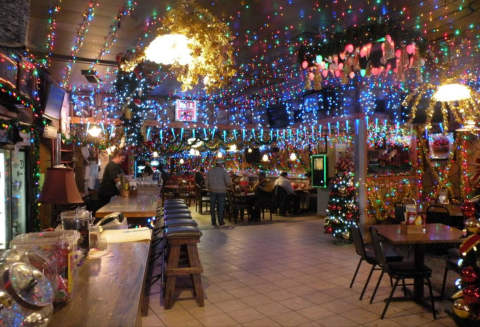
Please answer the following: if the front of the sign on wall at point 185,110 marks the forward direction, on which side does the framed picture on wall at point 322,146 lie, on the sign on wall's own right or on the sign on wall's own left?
on the sign on wall's own left

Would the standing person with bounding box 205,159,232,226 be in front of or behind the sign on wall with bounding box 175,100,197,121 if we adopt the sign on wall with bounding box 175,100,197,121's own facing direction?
in front

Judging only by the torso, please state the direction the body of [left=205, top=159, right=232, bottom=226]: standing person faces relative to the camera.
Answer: away from the camera

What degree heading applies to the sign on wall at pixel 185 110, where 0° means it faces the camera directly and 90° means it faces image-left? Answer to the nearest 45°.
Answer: approximately 0°

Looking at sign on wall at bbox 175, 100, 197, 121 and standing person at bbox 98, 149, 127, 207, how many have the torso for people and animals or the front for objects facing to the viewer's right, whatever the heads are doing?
1

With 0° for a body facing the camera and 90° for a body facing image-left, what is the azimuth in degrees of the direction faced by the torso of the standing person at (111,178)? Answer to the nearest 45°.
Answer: approximately 270°

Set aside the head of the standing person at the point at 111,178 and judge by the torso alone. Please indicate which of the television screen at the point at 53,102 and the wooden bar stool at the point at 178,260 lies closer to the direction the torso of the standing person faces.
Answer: the wooden bar stool

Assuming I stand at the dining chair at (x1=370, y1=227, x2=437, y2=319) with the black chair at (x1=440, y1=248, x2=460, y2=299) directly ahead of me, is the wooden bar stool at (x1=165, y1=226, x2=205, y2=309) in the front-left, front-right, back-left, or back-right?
back-left
